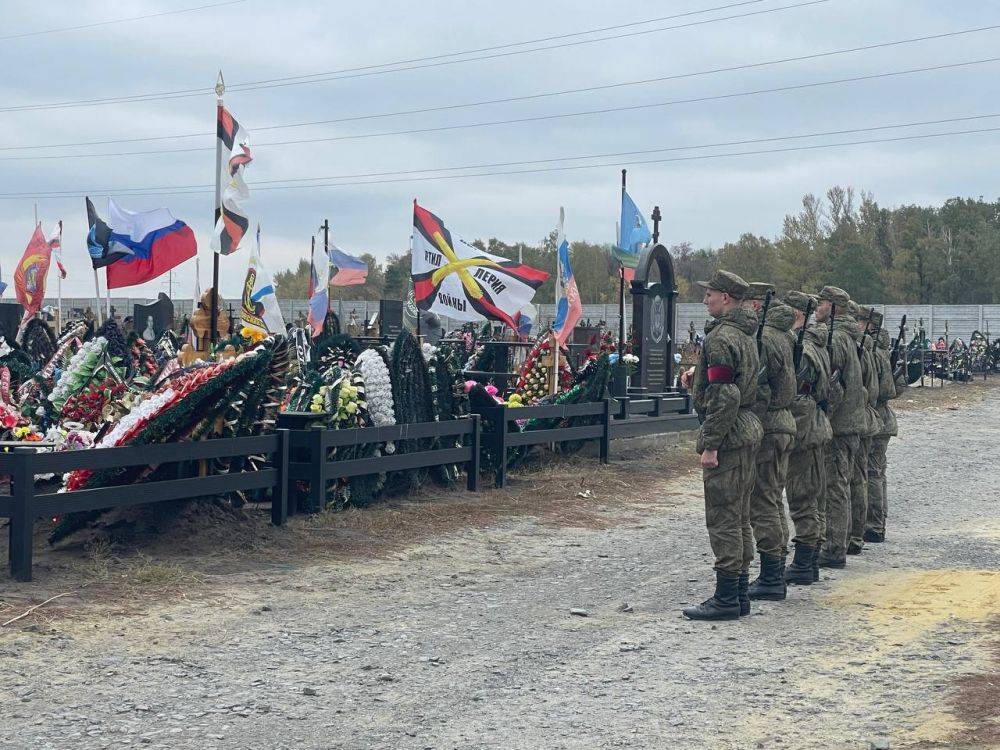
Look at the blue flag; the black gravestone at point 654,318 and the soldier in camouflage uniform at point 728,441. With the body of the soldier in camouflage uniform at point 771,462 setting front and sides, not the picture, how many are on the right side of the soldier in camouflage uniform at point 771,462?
2

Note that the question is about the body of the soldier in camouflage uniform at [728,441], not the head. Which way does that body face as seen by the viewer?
to the viewer's left

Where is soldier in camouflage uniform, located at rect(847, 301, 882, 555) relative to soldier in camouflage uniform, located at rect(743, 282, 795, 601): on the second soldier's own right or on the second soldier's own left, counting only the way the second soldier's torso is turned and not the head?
on the second soldier's own right

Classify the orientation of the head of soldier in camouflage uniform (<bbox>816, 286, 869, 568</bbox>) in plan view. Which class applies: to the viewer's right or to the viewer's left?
to the viewer's left

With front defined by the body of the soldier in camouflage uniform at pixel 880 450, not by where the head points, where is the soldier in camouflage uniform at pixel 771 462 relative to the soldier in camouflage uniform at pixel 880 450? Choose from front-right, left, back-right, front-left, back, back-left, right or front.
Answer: left

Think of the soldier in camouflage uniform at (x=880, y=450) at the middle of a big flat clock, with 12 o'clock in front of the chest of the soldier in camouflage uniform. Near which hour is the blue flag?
The blue flag is roughly at 2 o'clock from the soldier in camouflage uniform.

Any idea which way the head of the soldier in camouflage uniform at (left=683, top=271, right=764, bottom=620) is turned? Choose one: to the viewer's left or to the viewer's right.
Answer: to the viewer's left

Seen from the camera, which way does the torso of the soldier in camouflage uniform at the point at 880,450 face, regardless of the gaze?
to the viewer's left

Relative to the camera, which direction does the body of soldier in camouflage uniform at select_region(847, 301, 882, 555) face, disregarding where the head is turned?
to the viewer's left

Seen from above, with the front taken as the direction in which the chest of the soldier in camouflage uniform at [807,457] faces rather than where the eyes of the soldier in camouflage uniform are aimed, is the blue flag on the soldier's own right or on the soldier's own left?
on the soldier's own right

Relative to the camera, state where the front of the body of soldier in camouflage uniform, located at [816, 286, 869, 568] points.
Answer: to the viewer's left

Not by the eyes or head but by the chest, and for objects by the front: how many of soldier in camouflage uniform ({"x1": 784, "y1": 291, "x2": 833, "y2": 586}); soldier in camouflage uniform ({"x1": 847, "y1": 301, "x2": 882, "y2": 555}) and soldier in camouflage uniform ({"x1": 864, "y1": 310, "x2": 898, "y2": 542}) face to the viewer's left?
3

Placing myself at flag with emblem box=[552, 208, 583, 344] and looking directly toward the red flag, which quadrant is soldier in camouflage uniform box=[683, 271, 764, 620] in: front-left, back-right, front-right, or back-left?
back-left

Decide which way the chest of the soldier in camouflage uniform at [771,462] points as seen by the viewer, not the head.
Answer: to the viewer's left
